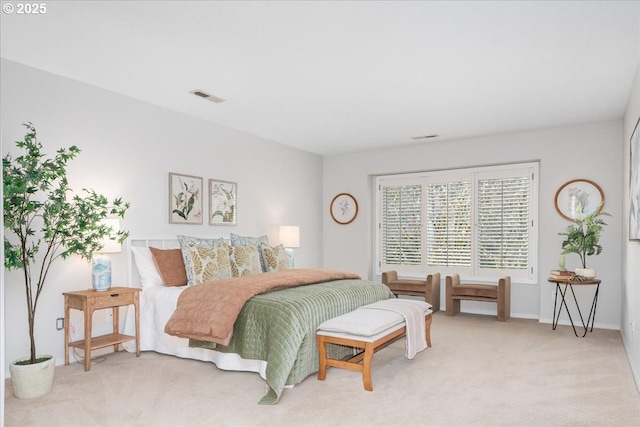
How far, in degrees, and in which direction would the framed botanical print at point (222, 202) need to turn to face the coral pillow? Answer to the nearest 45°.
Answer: approximately 90° to its right

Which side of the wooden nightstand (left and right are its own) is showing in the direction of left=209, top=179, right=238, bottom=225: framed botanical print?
left

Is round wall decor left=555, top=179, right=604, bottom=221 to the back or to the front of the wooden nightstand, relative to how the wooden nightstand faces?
to the front

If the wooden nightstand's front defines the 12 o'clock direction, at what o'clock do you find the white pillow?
The white pillow is roughly at 9 o'clock from the wooden nightstand.

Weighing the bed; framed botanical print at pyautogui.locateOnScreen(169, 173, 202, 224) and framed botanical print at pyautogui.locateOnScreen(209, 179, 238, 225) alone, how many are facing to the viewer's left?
0

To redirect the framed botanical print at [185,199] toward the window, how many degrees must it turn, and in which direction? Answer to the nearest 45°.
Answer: approximately 45° to its left

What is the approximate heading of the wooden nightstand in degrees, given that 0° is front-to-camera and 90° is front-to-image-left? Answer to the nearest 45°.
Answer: approximately 315°

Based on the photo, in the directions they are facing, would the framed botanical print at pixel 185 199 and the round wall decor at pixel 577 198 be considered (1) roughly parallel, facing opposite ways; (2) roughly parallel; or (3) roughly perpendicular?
roughly perpendicular

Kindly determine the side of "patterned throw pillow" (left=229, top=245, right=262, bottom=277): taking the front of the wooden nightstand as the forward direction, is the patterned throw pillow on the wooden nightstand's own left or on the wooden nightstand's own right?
on the wooden nightstand's own left

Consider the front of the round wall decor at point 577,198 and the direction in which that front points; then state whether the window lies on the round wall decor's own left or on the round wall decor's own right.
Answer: on the round wall decor's own right

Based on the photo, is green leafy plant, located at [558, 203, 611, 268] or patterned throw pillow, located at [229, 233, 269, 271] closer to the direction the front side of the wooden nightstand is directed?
the green leafy plant

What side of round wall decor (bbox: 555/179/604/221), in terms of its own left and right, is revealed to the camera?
front

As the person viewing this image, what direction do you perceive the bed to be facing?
facing the viewer and to the right of the viewer

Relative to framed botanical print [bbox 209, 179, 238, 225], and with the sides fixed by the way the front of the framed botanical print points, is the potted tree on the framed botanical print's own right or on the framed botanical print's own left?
on the framed botanical print's own right
